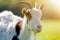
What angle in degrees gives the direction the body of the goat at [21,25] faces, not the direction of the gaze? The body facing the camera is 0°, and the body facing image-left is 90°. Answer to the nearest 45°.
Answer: approximately 315°
